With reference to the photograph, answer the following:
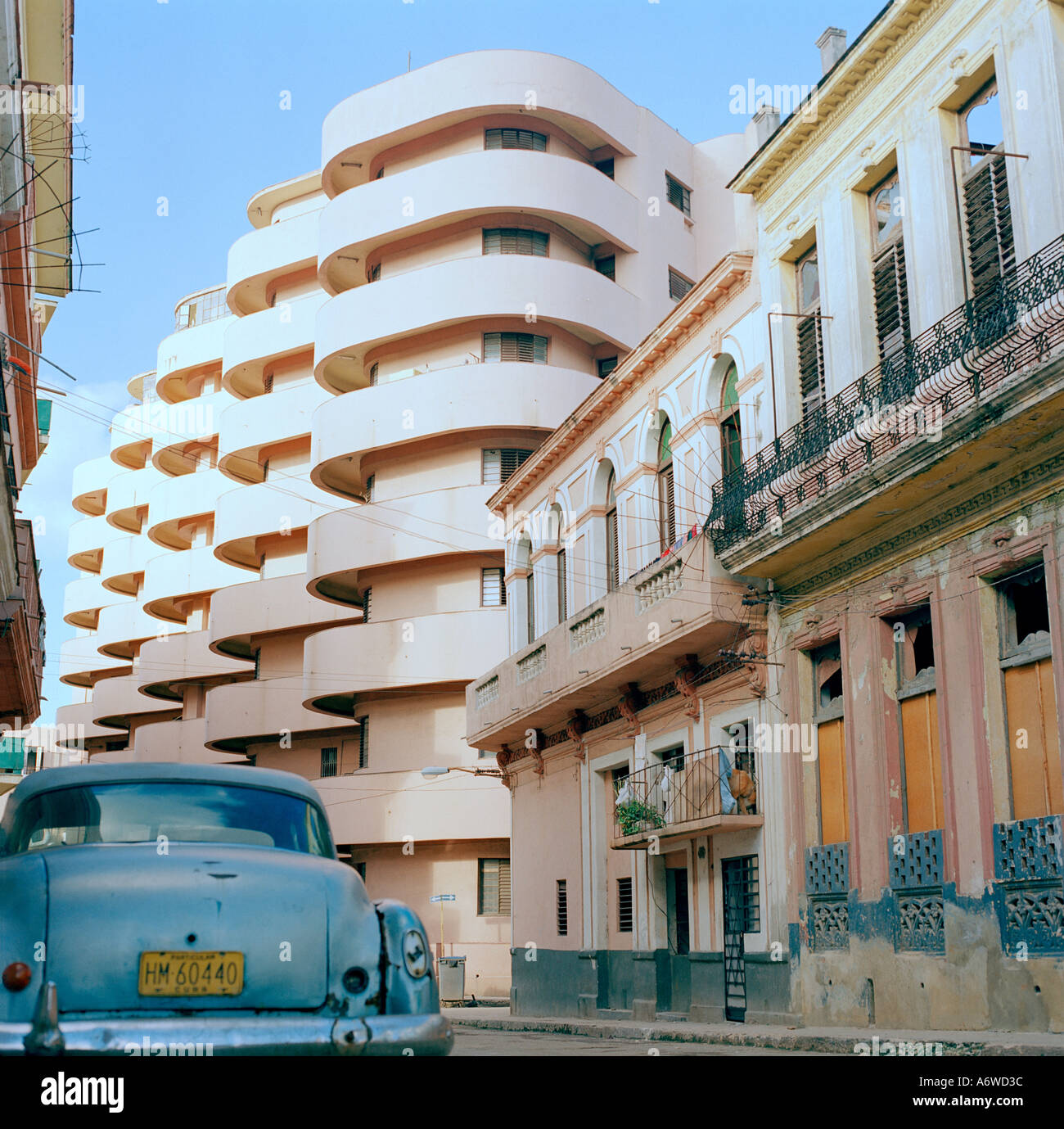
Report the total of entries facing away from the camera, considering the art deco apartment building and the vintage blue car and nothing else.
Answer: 1

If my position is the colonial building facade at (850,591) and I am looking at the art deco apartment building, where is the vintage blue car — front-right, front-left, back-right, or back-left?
back-left

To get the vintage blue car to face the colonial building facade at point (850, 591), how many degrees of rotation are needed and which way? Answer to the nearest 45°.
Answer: approximately 45° to its right

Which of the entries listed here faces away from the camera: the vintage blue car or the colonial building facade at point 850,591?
the vintage blue car

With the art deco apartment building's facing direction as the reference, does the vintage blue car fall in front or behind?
in front

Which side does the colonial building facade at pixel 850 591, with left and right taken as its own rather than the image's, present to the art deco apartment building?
right

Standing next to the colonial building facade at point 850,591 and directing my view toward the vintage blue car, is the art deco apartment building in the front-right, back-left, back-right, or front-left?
back-right

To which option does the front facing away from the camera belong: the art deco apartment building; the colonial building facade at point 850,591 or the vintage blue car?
the vintage blue car

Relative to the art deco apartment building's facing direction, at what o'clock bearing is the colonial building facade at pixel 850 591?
The colonial building facade is roughly at 10 o'clock from the art deco apartment building.

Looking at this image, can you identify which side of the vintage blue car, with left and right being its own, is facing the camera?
back

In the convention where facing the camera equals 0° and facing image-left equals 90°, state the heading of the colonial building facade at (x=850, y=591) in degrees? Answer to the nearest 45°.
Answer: approximately 45°

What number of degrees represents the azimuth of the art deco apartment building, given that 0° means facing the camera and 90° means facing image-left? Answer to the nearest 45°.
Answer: approximately 45°

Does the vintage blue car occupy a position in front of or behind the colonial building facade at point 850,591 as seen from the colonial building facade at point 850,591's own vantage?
in front

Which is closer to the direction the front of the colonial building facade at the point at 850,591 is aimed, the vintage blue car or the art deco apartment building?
the vintage blue car
